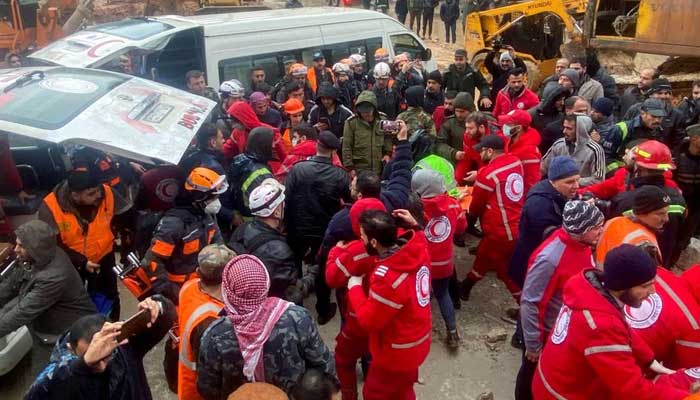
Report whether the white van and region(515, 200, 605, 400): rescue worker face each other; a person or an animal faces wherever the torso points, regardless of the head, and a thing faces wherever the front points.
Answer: no

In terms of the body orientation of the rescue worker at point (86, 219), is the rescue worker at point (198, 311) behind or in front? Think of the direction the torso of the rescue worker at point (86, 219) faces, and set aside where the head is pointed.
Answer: in front

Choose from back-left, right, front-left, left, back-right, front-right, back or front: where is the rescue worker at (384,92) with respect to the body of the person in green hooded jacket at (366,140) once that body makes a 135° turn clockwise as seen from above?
front-right

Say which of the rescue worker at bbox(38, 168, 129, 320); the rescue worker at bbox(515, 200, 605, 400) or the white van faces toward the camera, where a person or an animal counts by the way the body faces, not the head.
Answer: the rescue worker at bbox(38, 168, 129, 320)

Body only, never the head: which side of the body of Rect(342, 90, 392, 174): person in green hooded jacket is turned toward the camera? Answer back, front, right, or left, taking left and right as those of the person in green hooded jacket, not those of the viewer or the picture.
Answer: front

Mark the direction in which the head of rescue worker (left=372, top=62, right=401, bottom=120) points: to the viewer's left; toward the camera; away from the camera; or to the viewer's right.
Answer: toward the camera

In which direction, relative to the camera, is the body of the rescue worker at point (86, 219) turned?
toward the camera

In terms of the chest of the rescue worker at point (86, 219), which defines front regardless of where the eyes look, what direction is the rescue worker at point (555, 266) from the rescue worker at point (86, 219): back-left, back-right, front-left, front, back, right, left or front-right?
front-left

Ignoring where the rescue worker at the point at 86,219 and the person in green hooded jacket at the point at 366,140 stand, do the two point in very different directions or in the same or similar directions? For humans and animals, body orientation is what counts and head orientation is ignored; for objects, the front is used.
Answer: same or similar directions

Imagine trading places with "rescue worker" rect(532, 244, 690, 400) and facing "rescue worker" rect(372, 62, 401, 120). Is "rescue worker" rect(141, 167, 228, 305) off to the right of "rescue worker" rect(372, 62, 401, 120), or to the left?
left

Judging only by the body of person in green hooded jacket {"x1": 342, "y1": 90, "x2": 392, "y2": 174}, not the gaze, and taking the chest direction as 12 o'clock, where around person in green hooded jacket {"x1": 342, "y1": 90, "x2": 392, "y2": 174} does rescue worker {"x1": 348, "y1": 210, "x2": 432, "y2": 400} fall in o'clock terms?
rescue worker {"x1": 348, "y1": 210, "x2": 432, "y2": 400} is roughly at 12 o'clock from person in green hooded jacket {"x1": 342, "y1": 90, "x2": 392, "y2": 174}.

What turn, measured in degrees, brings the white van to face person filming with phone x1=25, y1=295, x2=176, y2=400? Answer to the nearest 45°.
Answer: approximately 135° to its right

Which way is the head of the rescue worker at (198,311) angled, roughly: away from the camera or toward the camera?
away from the camera

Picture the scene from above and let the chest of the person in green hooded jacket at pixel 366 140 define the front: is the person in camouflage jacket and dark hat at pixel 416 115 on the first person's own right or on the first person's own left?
on the first person's own left

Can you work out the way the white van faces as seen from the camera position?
facing away from the viewer and to the right of the viewer

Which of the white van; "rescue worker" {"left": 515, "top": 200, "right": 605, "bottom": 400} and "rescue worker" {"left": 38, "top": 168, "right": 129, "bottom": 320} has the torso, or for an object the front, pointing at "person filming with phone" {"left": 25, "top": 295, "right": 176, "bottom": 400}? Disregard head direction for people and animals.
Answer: "rescue worker" {"left": 38, "top": 168, "right": 129, "bottom": 320}

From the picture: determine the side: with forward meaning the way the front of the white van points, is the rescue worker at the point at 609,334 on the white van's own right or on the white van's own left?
on the white van's own right

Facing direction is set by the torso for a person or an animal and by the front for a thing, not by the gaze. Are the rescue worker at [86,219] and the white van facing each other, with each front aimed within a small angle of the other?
no
